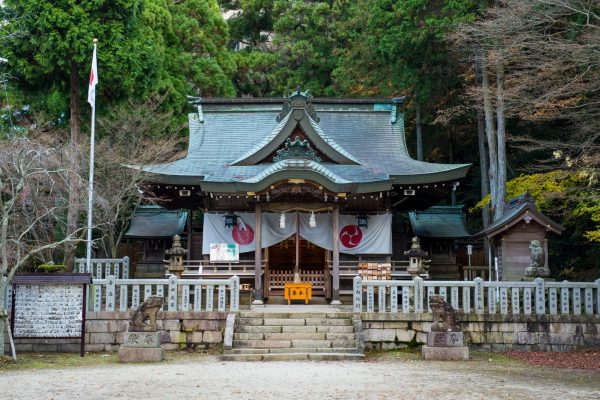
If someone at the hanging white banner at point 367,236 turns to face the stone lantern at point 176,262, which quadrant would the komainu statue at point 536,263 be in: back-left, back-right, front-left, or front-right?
back-left

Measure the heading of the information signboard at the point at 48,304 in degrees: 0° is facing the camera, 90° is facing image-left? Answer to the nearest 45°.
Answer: approximately 0°

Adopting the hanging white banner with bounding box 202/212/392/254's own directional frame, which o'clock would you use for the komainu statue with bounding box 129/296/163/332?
The komainu statue is roughly at 1 o'clock from the hanging white banner.

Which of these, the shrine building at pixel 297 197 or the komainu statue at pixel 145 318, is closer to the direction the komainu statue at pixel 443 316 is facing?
the komainu statue

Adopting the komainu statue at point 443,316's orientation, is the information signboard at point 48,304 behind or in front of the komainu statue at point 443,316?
in front

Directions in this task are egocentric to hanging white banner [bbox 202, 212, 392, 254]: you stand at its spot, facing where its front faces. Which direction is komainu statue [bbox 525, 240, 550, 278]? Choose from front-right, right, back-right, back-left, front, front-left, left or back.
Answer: front-left
